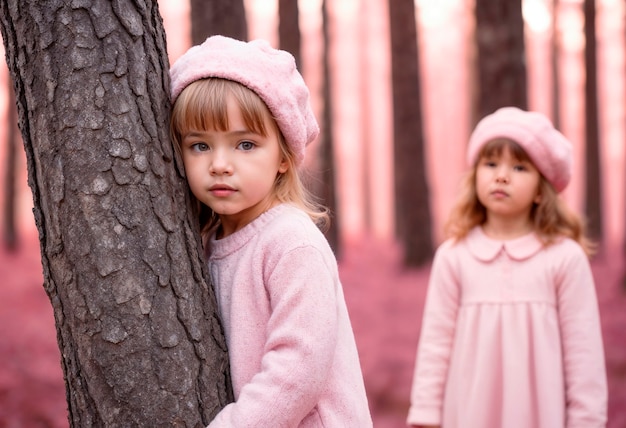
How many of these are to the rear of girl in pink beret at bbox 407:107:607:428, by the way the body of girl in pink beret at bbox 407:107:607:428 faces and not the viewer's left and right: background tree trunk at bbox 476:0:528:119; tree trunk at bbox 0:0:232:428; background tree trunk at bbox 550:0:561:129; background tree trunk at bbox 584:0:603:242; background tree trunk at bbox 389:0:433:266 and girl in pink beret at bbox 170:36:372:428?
4

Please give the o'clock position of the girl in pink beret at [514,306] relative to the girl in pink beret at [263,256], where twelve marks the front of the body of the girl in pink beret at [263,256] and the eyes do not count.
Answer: the girl in pink beret at [514,306] is roughly at 6 o'clock from the girl in pink beret at [263,256].

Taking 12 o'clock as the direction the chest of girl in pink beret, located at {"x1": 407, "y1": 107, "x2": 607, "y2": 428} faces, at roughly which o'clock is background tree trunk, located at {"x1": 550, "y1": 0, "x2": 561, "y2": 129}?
The background tree trunk is roughly at 6 o'clock from the girl in pink beret.

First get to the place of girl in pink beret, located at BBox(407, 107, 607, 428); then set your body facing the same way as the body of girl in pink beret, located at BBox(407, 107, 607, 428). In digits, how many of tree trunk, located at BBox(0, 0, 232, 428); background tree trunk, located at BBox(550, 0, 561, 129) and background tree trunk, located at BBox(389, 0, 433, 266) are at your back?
2

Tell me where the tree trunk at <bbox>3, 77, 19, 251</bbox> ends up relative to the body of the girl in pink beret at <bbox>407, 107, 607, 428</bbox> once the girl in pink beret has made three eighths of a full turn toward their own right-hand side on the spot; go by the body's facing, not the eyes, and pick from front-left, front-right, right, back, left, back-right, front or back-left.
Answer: front

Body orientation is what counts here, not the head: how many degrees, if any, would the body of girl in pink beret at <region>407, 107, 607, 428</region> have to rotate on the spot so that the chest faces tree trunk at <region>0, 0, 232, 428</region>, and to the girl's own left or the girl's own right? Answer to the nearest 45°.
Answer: approximately 45° to the girl's own right

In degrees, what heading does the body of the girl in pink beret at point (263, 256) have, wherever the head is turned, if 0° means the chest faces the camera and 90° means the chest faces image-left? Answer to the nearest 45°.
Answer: approximately 45°

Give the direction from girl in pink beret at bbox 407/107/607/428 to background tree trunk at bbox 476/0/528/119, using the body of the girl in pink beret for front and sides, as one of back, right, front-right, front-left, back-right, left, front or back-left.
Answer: back

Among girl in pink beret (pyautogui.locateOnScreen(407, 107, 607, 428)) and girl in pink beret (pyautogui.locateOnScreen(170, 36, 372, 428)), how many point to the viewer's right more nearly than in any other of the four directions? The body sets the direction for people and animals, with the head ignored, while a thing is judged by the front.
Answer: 0

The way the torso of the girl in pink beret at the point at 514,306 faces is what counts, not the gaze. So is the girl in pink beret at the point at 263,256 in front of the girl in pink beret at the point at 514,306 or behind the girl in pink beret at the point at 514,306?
in front

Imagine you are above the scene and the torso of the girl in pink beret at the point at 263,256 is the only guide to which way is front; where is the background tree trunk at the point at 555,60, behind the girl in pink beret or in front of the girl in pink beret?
behind

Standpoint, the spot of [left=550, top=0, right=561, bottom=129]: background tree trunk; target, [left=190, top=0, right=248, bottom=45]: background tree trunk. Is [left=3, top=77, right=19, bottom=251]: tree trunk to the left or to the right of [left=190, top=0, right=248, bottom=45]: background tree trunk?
right

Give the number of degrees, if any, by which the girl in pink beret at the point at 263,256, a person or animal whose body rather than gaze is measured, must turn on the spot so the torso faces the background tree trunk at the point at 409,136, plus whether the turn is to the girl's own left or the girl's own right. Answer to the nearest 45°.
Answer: approximately 135° to the girl's own right

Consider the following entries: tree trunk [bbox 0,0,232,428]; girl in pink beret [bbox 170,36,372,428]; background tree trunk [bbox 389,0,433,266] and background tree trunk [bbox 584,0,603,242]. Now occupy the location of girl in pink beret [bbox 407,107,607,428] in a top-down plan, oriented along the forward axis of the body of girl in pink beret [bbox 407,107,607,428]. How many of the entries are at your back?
2

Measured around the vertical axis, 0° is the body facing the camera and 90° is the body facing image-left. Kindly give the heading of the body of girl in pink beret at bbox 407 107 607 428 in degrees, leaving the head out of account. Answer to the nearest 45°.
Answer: approximately 0°
